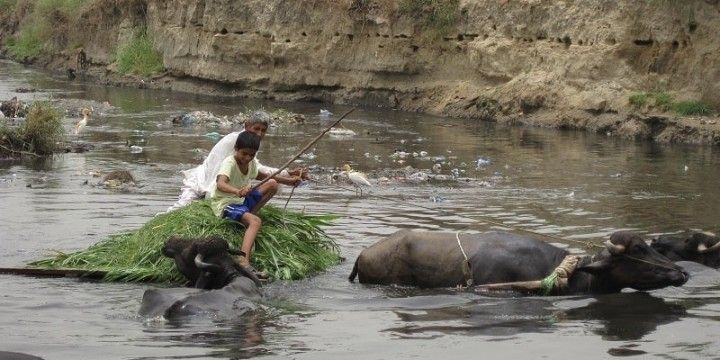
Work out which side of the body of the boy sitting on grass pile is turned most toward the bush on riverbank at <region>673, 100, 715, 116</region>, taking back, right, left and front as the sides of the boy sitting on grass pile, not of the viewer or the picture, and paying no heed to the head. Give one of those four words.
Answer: left

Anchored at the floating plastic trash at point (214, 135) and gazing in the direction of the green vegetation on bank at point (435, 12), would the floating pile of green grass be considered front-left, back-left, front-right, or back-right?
back-right

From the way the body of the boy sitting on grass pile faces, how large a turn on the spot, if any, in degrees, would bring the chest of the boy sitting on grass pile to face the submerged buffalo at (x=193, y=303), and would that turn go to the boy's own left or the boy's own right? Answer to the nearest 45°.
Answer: approximately 45° to the boy's own right

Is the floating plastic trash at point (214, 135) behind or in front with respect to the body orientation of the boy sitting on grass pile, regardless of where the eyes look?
behind

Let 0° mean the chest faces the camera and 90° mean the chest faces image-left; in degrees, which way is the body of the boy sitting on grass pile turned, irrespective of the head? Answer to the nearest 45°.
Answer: approximately 315°

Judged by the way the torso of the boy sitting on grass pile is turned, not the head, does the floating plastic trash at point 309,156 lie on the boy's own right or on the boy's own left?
on the boy's own left

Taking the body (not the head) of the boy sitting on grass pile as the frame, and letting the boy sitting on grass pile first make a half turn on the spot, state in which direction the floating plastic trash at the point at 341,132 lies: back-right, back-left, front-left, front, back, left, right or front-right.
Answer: front-right

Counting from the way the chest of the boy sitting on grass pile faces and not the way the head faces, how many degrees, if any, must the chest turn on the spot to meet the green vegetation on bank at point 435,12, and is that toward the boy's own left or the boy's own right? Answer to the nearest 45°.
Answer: approximately 135° to the boy's own left

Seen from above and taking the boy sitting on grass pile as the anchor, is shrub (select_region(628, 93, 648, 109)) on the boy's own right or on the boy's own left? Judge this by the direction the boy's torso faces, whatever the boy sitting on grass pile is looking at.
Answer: on the boy's own left

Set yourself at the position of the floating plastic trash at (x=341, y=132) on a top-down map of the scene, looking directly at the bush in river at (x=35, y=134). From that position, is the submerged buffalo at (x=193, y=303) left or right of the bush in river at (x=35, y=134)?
left

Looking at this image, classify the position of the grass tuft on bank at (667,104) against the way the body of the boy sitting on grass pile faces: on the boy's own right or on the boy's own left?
on the boy's own left
